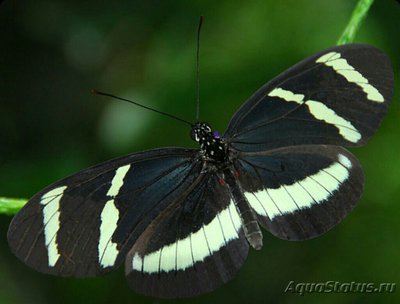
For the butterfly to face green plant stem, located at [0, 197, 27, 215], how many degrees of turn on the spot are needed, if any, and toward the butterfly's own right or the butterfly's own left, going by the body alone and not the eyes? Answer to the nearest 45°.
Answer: approximately 45° to the butterfly's own left

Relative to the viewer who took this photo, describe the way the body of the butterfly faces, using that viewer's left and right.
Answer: facing away from the viewer and to the left of the viewer
